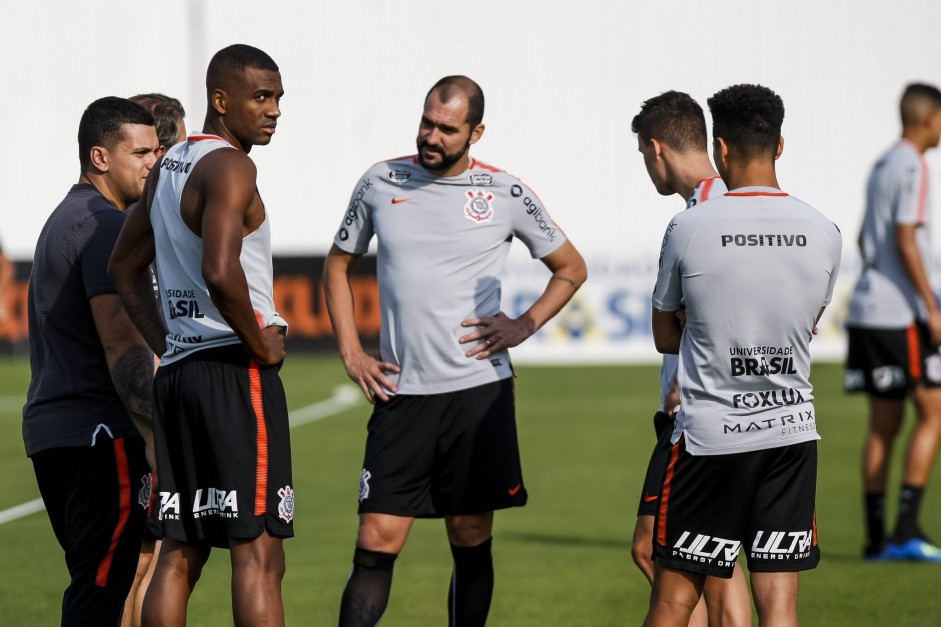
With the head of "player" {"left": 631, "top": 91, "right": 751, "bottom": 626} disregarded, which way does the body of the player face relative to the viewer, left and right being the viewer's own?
facing to the left of the viewer

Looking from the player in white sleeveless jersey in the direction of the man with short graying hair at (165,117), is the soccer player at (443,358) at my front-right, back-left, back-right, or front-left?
front-right

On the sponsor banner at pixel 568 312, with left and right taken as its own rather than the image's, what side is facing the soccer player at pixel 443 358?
front

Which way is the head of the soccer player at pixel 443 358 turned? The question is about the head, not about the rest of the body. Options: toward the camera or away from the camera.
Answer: toward the camera

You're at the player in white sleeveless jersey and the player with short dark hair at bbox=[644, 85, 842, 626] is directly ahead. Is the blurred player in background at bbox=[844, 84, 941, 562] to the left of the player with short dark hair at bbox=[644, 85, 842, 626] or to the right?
left

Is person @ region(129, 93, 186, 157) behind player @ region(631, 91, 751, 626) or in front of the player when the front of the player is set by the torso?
in front

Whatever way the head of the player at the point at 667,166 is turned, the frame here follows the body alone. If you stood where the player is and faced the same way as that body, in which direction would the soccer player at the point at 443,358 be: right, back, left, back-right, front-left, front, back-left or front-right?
front

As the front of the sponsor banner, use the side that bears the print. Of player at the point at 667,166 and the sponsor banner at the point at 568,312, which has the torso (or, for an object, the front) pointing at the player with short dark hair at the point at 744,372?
the sponsor banner

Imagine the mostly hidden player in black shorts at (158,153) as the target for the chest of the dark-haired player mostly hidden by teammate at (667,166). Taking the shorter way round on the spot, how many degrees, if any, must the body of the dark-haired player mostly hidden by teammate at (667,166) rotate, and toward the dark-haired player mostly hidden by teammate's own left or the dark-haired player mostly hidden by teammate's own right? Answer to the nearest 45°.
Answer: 0° — they already face them

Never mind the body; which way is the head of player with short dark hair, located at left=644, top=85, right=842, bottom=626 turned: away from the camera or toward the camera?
away from the camera

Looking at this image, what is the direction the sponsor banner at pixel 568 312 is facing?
toward the camera
